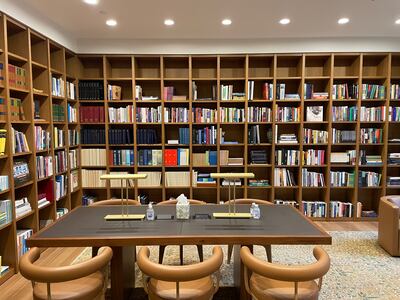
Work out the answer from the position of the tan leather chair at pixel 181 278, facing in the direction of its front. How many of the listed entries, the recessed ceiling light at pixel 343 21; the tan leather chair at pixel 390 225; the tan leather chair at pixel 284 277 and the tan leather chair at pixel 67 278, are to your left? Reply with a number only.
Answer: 1

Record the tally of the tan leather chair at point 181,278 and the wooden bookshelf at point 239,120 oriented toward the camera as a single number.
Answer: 1

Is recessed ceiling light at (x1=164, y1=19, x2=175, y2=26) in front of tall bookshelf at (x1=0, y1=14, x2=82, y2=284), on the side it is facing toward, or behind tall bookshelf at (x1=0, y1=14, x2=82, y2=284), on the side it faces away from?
in front

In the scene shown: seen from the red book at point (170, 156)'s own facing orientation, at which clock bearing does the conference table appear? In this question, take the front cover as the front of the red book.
The conference table is roughly at 12 o'clock from the red book.

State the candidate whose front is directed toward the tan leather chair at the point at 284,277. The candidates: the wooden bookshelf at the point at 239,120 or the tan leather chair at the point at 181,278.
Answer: the wooden bookshelf

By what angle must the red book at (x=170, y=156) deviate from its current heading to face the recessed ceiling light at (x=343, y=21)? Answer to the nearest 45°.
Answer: approximately 45° to its left

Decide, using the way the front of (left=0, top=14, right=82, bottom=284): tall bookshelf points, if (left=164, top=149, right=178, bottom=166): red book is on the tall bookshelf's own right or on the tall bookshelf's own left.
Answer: on the tall bookshelf's own left

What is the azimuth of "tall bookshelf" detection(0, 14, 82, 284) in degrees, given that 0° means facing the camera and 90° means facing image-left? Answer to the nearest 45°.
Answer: approximately 315°

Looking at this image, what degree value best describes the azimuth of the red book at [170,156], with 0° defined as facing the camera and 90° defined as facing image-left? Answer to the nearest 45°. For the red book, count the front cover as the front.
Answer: approximately 0°

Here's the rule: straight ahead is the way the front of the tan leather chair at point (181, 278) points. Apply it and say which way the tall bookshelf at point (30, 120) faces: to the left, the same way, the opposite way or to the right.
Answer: to the right

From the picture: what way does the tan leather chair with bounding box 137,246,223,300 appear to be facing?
away from the camera

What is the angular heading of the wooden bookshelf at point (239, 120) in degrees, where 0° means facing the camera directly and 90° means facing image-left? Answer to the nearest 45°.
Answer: approximately 0°
